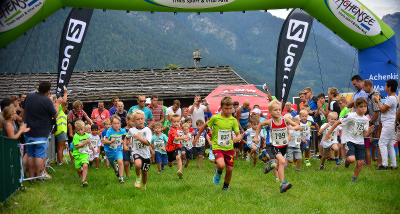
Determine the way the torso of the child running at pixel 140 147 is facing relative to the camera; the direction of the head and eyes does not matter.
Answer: toward the camera

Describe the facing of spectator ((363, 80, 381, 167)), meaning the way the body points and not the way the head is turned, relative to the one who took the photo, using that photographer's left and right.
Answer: facing to the left of the viewer

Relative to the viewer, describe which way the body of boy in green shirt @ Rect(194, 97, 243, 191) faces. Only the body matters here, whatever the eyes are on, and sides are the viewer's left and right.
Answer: facing the viewer

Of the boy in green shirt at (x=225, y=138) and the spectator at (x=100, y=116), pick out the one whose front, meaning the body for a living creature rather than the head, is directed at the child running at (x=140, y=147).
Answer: the spectator

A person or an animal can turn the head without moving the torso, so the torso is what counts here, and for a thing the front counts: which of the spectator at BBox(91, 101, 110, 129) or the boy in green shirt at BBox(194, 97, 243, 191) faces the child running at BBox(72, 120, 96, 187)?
the spectator

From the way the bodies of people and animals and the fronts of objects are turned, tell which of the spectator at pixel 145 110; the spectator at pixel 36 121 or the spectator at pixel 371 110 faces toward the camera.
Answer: the spectator at pixel 145 110

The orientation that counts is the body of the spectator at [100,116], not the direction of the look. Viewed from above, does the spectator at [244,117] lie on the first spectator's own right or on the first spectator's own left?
on the first spectator's own left

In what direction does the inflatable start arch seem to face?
toward the camera

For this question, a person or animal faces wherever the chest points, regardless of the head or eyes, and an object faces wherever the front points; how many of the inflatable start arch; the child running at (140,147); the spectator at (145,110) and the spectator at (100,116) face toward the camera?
4

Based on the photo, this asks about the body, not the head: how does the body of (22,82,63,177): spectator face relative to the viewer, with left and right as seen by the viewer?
facing away from the viewer and to the right of the viewer

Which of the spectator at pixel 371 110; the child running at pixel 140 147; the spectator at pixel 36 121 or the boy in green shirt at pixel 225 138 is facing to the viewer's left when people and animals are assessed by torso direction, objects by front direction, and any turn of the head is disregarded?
the spectator at pixel 371 110

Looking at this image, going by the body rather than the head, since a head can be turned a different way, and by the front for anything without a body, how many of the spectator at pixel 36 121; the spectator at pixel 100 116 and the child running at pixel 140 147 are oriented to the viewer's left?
0
